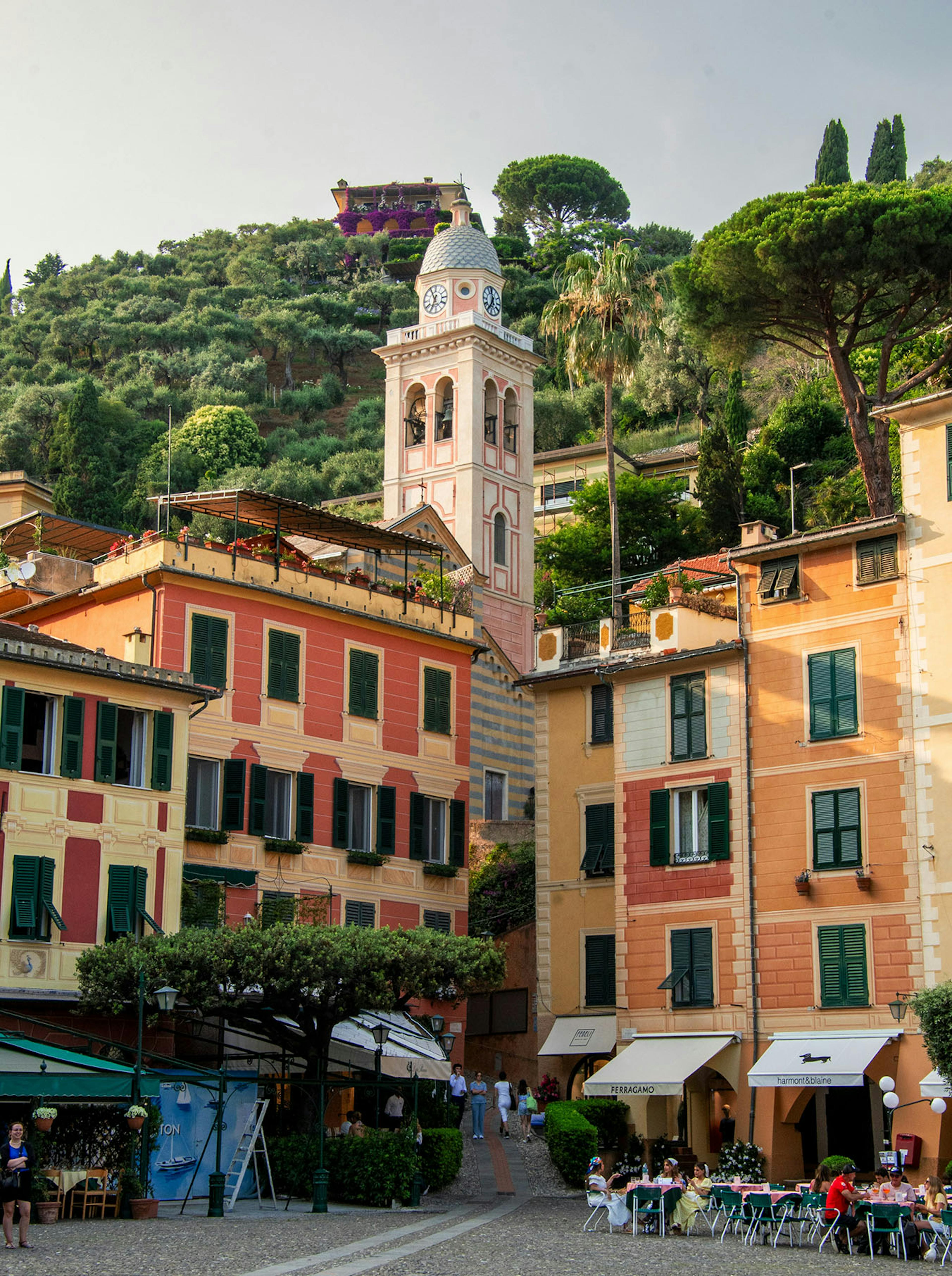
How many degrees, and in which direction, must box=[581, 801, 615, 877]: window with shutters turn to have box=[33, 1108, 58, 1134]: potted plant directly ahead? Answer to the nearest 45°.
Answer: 0° — it already faces it

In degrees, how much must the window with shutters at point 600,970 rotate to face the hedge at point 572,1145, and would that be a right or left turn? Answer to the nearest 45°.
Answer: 0° — it already faces it

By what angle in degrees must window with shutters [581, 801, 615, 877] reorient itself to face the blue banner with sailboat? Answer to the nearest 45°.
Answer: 0° — it already faces it

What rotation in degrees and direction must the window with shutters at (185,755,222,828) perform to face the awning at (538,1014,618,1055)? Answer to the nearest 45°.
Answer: approximately 45° to its left

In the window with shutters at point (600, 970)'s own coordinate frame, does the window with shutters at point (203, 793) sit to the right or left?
on its right

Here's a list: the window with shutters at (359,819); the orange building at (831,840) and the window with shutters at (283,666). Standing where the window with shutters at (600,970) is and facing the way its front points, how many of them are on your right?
2

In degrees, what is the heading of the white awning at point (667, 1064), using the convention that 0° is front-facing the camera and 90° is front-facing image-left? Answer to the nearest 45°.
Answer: approximately 45°
